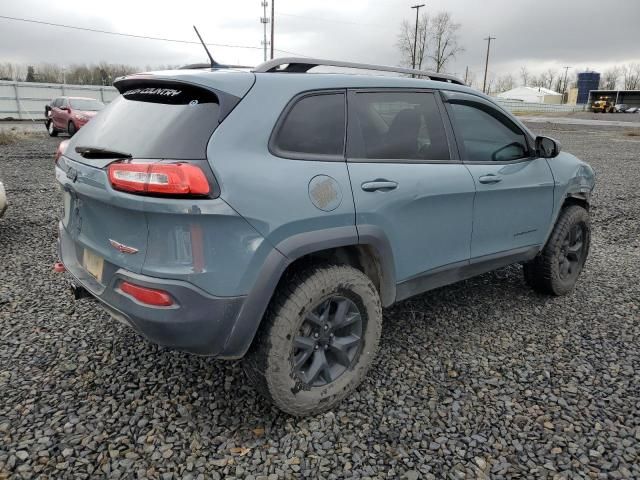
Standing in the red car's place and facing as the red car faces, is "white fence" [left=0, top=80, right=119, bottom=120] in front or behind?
behind

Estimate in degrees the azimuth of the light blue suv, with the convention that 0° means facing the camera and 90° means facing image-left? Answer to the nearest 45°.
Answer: approximately 225°

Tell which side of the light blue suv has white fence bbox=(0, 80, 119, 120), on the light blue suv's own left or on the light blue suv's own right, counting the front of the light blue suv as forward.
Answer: on the light blue suv's own left

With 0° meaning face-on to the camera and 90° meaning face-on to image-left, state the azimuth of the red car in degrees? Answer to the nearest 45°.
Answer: approximately 315°

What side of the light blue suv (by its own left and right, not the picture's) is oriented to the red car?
left
